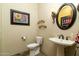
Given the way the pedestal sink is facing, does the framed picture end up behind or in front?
in front

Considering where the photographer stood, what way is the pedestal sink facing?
facing the viewer and to the left of the viewer

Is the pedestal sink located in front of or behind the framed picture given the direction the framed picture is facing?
in front

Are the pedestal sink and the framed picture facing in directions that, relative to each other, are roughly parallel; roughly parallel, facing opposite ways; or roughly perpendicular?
roughly perpendicular

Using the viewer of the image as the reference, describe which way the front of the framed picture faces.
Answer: facing the viewer and to the right of the viewer

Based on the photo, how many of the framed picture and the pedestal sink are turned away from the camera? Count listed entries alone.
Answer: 0
